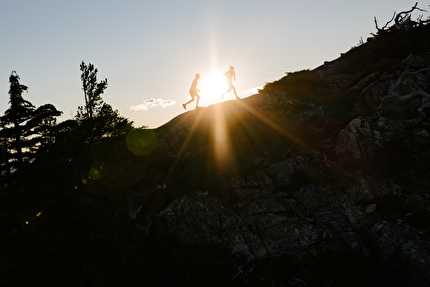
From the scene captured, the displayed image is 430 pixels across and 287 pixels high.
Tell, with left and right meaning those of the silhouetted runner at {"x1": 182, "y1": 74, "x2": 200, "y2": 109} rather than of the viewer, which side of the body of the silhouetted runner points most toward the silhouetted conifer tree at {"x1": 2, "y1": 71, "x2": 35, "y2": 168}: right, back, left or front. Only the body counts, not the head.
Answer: back

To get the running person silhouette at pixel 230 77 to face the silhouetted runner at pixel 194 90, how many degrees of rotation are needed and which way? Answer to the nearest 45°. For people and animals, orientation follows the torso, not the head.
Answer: approximately 180°

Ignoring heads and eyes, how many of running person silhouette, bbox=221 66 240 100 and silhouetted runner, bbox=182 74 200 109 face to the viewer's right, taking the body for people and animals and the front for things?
2

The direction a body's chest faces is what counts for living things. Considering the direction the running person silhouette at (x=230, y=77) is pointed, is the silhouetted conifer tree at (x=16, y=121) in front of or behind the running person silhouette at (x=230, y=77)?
behind

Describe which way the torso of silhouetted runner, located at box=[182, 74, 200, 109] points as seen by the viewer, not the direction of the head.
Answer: to the viewer's right

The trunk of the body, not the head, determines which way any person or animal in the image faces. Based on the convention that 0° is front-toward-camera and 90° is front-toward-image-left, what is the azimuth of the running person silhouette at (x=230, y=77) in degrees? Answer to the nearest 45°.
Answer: approximately 270°
